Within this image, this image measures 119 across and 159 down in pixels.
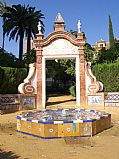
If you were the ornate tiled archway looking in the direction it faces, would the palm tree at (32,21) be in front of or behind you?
behind

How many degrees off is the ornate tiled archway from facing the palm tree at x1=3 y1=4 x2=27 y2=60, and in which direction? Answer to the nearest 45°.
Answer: approximately 180°

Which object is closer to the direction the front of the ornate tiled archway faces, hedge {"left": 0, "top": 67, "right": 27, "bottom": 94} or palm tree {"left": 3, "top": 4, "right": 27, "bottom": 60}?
the hedge

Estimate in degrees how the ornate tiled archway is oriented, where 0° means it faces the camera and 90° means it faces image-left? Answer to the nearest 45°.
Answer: approximately 0°

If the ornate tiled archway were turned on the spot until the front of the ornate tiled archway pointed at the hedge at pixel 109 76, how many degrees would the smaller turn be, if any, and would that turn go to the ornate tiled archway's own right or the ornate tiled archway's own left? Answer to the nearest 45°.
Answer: approximately 90° to the ornate tiled archway's own left

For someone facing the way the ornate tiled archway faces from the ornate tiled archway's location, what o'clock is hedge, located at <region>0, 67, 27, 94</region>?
The hedge is roughly at 3 o'clock from the ornate tiled archway.
